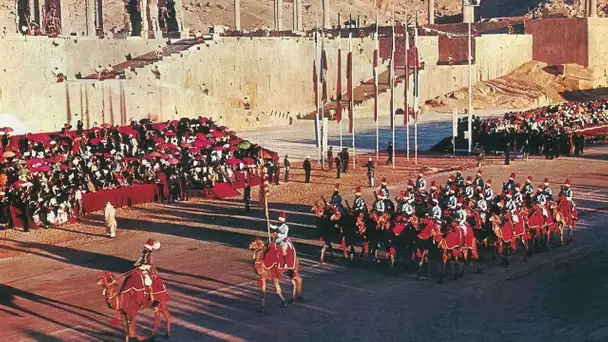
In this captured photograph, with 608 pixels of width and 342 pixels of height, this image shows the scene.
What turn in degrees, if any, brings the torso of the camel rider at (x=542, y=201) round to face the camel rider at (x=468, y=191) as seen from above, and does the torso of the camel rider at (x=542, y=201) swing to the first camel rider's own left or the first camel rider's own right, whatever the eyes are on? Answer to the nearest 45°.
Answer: approximately 45° to the first camel rider's own right

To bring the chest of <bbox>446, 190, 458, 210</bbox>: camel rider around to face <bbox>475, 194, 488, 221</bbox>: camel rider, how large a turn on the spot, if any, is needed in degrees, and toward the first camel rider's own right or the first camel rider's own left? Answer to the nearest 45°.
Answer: approximately 135° to the first camel rider's own left

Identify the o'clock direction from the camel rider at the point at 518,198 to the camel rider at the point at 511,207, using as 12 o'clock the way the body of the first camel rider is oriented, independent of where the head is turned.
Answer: The camel rider at the point at 511,207 is roughly at 11 o'clock from the camel rider at the point at 518,198.

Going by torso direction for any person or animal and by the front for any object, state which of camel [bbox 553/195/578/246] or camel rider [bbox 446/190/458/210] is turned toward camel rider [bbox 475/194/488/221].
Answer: the camel

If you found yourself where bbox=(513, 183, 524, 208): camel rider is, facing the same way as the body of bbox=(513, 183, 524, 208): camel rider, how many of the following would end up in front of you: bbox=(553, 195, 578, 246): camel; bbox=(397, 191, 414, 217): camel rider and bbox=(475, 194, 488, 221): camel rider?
2

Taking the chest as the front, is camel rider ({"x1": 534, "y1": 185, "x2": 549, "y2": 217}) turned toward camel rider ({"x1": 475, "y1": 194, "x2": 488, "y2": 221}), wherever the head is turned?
yes
